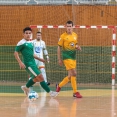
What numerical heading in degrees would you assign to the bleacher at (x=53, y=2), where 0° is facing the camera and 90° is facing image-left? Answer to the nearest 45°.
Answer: approximately 0°

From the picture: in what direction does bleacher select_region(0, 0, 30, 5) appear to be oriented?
toward the camera
